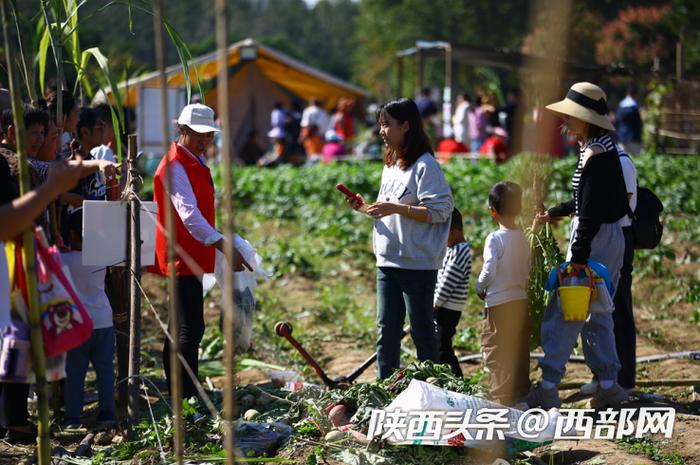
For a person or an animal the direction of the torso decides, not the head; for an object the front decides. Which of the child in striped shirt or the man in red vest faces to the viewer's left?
the child in striped shirt

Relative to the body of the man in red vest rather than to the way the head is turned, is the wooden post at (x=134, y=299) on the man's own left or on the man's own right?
on the man's own right

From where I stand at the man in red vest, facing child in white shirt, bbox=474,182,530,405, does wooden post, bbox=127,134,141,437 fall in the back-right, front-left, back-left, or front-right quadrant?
back-right

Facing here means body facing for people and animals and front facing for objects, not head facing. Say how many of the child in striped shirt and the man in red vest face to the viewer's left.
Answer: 1

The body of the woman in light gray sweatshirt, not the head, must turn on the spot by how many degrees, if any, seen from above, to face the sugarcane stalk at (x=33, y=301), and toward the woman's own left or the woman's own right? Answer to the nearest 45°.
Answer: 0° — they already face it

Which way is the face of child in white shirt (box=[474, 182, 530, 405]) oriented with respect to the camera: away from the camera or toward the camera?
away from the camera

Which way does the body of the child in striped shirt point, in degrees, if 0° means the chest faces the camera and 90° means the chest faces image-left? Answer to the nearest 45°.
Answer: approximately 90°

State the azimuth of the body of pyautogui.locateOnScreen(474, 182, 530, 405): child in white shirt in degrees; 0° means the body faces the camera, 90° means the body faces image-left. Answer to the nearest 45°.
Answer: approximately 135°
